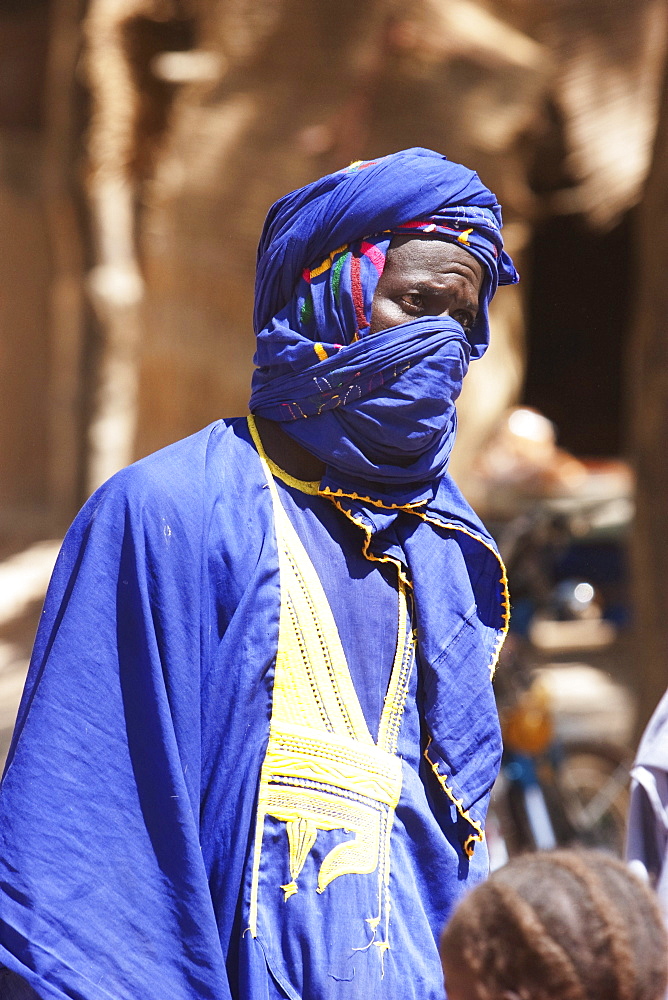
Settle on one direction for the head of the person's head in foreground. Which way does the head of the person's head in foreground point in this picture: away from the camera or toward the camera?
away from the camera

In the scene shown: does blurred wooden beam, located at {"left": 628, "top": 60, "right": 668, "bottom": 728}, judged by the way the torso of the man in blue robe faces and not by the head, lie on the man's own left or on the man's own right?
on the man's own left

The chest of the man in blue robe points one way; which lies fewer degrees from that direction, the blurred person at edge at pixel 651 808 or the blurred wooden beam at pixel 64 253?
the blurred person at edge

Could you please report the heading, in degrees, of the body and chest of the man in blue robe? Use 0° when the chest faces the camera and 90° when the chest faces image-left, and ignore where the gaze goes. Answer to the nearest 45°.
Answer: approximately 315°

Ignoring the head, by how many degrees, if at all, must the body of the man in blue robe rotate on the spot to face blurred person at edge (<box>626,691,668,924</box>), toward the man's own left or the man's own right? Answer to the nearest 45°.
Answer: approximately 90° to the man's own left

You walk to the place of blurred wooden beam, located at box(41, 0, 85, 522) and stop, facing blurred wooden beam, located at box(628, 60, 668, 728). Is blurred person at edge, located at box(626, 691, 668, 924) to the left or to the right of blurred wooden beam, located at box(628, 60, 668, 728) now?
right

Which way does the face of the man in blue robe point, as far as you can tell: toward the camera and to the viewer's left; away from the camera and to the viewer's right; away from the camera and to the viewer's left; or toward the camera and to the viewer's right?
toward the camera and to the viewer's right
